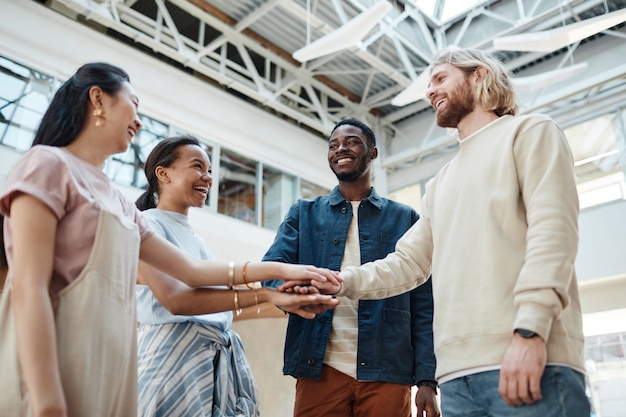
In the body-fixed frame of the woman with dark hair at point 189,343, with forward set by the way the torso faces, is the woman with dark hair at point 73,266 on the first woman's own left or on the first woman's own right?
on the first woman's own right

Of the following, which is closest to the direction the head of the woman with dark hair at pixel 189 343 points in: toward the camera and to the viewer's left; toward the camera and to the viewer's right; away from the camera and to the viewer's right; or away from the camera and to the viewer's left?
toward the camera and to the viewer's right

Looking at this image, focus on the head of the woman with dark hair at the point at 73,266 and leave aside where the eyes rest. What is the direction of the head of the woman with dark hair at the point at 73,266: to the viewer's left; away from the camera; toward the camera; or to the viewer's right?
to the viewer's right

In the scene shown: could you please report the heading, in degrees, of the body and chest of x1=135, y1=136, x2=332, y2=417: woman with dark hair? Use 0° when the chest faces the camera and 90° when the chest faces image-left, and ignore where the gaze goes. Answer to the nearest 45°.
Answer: approximately 315°

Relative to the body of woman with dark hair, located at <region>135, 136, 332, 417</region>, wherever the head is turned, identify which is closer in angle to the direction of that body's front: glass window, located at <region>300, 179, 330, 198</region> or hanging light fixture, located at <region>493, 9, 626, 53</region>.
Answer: the hanging light fixture

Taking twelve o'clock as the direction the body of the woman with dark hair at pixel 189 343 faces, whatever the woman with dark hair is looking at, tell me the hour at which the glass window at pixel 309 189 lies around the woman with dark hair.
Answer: The glass window is roughly at 8 o'clock from the woman with dark hair.

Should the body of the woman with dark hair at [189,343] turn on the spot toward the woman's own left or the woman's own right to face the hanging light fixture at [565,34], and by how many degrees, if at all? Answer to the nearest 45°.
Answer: approximately 90° to the woman's own left
